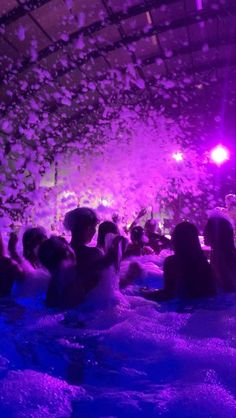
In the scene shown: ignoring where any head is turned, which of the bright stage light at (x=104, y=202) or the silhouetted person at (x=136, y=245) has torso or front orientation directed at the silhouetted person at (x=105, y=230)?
the bright stage light

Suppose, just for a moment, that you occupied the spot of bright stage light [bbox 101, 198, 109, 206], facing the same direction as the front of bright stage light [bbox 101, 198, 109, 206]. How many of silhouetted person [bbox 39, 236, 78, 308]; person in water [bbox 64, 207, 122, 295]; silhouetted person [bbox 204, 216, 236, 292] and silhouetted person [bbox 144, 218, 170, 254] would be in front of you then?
4

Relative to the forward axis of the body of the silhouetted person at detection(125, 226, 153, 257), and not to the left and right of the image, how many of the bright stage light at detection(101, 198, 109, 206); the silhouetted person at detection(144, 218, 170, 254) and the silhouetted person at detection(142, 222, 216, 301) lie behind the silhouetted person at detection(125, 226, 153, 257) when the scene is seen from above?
1

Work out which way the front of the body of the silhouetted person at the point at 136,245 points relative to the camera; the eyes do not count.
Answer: away from the camera

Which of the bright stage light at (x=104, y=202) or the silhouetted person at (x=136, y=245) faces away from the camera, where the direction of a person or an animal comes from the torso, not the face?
the silhouetted person

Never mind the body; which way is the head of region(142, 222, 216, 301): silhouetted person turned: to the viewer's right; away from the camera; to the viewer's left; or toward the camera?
away from the camera

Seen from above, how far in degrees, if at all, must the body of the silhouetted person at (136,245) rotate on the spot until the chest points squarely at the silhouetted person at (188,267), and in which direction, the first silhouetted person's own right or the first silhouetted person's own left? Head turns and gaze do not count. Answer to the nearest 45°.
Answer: approximately 180°

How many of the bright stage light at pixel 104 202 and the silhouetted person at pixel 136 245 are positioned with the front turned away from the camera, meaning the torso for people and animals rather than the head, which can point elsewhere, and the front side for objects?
1

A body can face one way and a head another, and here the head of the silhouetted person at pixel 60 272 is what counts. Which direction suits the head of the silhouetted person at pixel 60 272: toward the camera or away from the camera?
away from the camera

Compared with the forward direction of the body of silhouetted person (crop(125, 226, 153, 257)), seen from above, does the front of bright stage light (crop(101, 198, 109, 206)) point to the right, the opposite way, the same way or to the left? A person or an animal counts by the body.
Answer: the opposite way

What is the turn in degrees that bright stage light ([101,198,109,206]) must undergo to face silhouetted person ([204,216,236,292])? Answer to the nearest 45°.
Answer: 0° — it already faces them

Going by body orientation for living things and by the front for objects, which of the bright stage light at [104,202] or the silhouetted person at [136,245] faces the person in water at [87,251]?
the bright stage light

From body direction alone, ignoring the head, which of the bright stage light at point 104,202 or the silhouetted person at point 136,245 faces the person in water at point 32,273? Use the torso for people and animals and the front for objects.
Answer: the bright stage light

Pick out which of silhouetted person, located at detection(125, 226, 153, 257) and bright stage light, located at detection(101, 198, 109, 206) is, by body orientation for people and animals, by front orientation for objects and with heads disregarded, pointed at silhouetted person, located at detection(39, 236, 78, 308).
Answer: the bright stage light

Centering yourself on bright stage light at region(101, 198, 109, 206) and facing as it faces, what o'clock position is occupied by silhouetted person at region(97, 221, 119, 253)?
The silhouetted person is roughly at 12 o'clock from the bright stage light.
